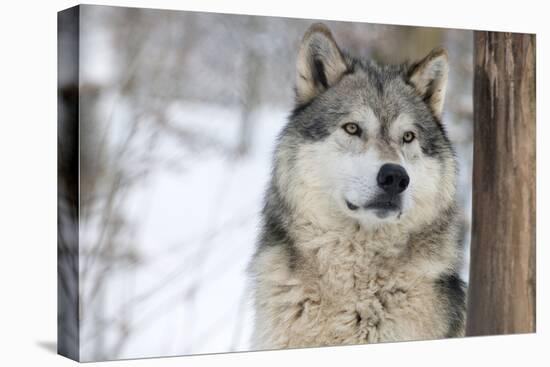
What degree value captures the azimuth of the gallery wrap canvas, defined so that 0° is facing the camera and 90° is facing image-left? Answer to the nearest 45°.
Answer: approximately 315°
